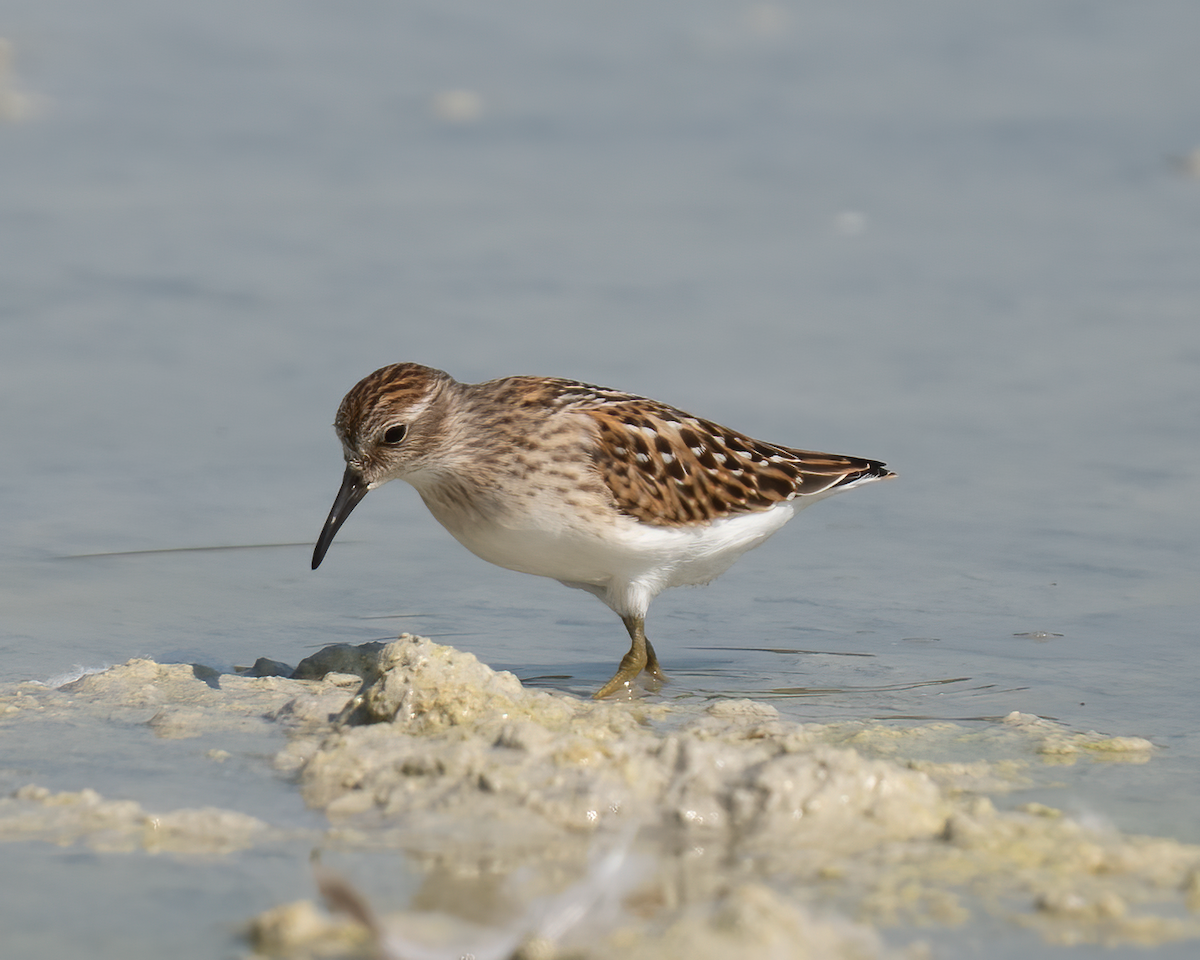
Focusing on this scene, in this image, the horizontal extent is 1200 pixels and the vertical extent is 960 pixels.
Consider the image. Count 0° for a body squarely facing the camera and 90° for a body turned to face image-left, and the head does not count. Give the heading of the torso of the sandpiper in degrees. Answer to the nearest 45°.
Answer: approximately 90°
